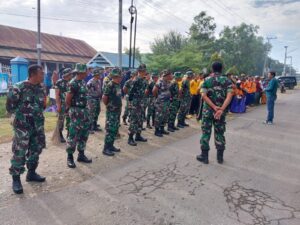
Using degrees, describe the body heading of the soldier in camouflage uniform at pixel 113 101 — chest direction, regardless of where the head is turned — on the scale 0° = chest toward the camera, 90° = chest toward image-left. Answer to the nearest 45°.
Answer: approximately 315°

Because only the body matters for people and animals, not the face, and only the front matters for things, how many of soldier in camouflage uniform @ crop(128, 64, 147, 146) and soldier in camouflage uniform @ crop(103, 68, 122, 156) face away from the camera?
0

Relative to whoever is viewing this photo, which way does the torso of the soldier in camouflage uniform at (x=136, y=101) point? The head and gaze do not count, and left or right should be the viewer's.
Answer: facing to the right of the viewer

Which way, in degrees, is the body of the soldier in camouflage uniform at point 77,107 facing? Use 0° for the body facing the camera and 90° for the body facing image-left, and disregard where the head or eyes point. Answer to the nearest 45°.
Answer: approximately 315°

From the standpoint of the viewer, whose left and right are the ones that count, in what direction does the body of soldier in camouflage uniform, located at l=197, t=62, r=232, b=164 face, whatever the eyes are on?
facing away from the viewer

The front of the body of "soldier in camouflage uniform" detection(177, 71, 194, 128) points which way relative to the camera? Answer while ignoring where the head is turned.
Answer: to the viewer's right

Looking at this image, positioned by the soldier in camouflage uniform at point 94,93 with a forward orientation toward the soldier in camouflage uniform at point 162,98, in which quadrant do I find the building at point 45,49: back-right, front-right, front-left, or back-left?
back-left

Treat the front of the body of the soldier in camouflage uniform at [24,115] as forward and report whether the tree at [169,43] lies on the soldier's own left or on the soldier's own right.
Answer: on the soldier's own left

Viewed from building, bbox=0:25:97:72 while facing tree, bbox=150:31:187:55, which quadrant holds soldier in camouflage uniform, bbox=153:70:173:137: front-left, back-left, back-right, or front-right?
back-right

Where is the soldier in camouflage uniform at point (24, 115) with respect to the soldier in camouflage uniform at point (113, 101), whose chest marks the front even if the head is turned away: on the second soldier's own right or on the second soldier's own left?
on the second soldier's own right

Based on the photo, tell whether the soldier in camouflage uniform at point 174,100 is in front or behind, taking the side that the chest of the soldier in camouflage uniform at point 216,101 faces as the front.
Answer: in front
